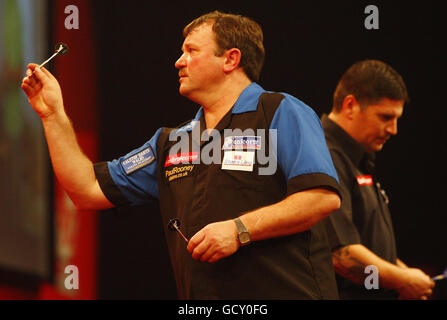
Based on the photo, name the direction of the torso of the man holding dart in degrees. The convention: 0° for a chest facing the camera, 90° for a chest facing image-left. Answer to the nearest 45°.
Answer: approximately 45°

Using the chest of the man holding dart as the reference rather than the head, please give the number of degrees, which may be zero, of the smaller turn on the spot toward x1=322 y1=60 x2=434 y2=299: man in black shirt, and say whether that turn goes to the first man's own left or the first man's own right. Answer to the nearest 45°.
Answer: approximately 180°
